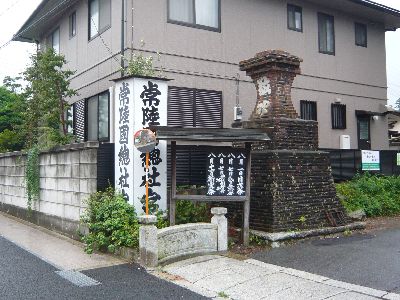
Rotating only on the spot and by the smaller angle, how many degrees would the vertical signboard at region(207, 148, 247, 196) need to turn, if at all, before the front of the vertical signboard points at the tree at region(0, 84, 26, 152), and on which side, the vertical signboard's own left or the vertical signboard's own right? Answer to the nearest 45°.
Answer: approximately 135° to the vertical signboard's own right

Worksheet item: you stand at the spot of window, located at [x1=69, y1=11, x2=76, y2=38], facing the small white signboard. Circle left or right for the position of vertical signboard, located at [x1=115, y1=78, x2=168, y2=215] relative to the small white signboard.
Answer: right

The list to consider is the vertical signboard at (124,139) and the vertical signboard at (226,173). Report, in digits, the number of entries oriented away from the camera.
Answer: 0

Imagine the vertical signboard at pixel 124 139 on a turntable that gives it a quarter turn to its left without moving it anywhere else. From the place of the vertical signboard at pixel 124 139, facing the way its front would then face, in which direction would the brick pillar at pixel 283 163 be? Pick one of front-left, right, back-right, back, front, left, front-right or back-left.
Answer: front-left

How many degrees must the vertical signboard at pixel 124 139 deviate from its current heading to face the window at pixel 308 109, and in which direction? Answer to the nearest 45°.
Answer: approximately 180°

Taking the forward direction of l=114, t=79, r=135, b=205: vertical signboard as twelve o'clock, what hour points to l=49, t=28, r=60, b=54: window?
The window is roughly at 4 o'clock from the vertical signboard.

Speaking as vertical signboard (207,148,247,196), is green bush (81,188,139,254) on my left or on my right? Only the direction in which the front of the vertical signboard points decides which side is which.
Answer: on my right

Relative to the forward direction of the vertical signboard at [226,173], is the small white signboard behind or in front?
behind

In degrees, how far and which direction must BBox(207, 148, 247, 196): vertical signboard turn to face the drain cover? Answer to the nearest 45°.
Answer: approximately 45° to its right

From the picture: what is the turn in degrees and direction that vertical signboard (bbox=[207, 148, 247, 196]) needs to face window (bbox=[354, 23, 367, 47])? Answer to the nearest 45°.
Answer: approximately 135° to its left

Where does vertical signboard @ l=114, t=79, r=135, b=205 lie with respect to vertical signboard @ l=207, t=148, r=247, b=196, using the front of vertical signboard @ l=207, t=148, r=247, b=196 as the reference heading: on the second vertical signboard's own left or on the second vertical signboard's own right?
on the second vertical signboard's own right
